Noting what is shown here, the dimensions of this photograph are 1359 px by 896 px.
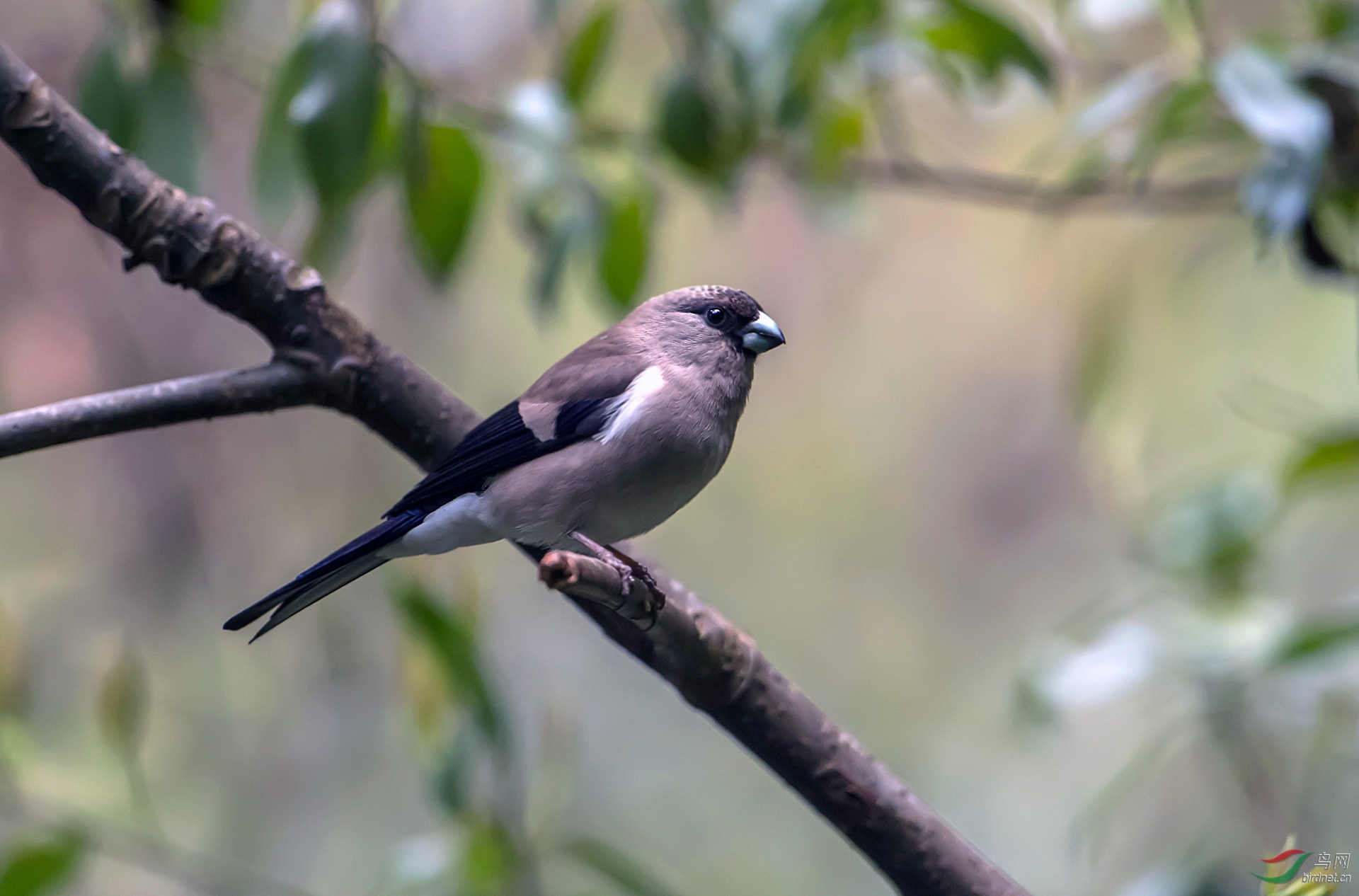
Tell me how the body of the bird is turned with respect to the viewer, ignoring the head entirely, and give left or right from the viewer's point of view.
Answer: facing to the right of the viewer
